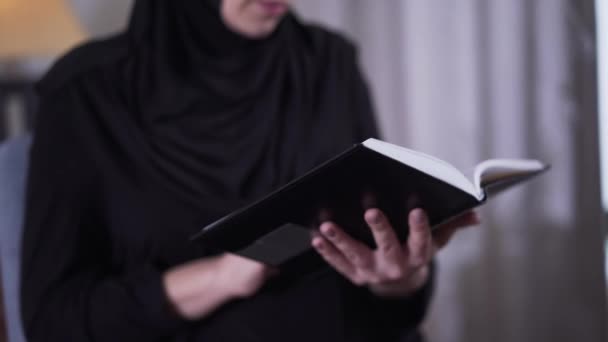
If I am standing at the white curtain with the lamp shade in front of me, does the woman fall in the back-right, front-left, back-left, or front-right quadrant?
front-left

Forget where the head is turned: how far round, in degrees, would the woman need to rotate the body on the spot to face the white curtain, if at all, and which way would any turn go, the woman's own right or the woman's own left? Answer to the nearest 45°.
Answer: approximately 90° to the woman's own left
